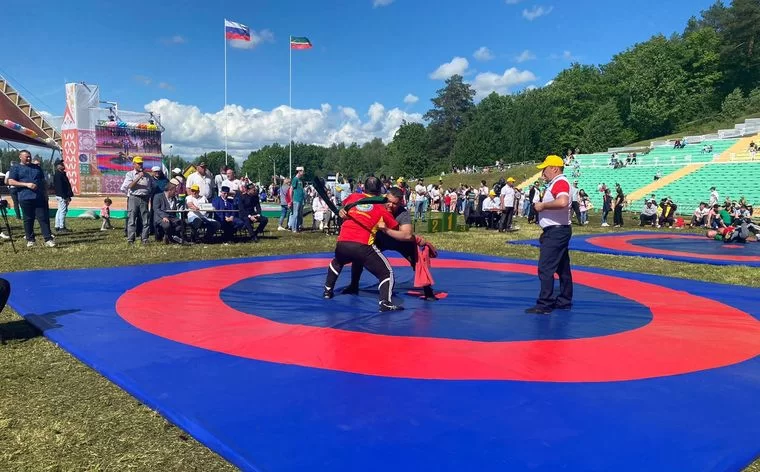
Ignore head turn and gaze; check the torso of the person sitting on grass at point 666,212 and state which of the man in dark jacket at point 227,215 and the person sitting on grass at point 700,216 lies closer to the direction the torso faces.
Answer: the man in dark jacket

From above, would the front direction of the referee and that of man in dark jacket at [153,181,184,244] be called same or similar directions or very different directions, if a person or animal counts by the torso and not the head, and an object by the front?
very different directions

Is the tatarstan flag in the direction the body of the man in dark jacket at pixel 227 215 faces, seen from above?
no

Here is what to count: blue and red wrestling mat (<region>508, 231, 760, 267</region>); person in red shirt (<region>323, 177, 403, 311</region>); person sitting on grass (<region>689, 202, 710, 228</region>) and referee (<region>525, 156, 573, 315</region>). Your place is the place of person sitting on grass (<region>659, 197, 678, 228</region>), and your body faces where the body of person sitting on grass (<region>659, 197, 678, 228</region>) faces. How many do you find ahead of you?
3

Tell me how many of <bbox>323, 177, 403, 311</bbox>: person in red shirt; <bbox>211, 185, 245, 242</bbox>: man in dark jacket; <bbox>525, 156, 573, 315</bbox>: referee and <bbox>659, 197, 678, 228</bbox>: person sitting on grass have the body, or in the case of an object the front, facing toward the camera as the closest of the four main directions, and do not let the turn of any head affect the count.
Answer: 2

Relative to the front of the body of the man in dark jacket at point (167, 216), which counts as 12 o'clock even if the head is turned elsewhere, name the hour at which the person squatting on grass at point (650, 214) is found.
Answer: The person squatting on grass is roughly at 10 o'clock from the man in dark jacket.

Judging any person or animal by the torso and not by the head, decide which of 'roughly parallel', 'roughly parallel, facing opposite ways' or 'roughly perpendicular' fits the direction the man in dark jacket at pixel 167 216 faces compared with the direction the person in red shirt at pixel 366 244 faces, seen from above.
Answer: roughly perpendicular

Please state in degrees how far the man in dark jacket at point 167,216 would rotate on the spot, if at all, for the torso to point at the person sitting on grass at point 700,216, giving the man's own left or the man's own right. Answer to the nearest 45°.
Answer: approximately 45° to the man's own left

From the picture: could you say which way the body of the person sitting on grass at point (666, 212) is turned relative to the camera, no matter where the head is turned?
toward the camera

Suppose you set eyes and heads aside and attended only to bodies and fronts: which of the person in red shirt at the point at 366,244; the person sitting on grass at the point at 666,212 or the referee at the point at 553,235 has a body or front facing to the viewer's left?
the referee

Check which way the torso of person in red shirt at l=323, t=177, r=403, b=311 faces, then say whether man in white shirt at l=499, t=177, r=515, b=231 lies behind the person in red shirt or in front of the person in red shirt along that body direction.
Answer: in front

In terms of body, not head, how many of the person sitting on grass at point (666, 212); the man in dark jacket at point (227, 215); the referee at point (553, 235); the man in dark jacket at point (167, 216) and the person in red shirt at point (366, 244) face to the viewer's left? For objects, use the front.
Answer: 1

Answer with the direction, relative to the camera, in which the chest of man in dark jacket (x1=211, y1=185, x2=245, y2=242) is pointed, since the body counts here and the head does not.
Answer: toward the camera

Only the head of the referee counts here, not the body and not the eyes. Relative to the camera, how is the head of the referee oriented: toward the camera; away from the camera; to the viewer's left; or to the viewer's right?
to the viewer's left

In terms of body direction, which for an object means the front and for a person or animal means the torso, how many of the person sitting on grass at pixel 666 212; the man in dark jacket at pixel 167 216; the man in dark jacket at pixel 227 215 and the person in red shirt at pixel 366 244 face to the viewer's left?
0

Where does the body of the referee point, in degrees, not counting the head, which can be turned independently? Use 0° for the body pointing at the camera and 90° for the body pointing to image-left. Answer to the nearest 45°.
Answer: approximately 90°

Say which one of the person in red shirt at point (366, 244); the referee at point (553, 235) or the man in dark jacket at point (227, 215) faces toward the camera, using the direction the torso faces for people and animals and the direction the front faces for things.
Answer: the man in dark jacket
